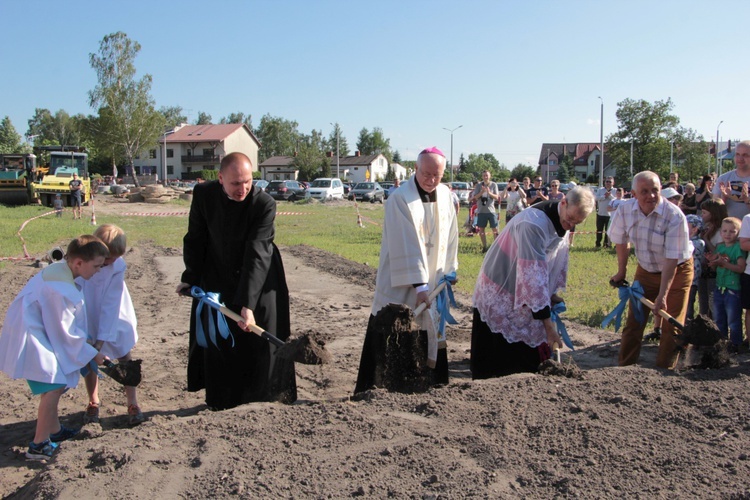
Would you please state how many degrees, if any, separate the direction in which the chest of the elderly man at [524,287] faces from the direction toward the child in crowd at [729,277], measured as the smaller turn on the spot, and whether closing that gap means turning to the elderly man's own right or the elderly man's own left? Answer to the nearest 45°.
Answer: approximately 90° to the elderly man's own left

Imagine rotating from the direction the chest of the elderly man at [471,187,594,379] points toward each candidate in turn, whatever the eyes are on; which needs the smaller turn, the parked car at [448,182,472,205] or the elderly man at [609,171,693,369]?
the elderly man

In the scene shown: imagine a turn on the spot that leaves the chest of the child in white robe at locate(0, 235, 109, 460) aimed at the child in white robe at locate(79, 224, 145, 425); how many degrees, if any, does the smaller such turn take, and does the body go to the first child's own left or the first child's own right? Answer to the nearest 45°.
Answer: approximately 45° to the first child's own left

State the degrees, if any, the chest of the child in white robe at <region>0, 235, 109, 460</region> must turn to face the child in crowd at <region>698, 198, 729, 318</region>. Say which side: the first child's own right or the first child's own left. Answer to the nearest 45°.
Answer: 0° — they already face them

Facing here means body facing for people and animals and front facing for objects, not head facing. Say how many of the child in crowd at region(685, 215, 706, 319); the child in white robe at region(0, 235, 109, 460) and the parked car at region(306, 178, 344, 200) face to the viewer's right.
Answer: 1

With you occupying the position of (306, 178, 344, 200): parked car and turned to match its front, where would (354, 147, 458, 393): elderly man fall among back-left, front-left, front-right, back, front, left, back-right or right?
front-left

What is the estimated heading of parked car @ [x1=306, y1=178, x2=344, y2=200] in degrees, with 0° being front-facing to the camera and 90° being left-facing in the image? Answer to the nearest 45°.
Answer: approximately 45°

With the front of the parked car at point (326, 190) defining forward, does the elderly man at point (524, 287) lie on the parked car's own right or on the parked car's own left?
on the parked car's own left

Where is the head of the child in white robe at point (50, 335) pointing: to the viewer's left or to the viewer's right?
to the viewer's right

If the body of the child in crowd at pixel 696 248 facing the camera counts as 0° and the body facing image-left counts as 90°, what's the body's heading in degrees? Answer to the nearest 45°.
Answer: approximately 45°

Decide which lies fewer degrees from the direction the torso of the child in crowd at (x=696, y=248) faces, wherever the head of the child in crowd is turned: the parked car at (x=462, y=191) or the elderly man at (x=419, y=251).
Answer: the elderly man

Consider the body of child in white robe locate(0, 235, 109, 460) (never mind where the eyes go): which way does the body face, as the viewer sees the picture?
to the viewer's right
